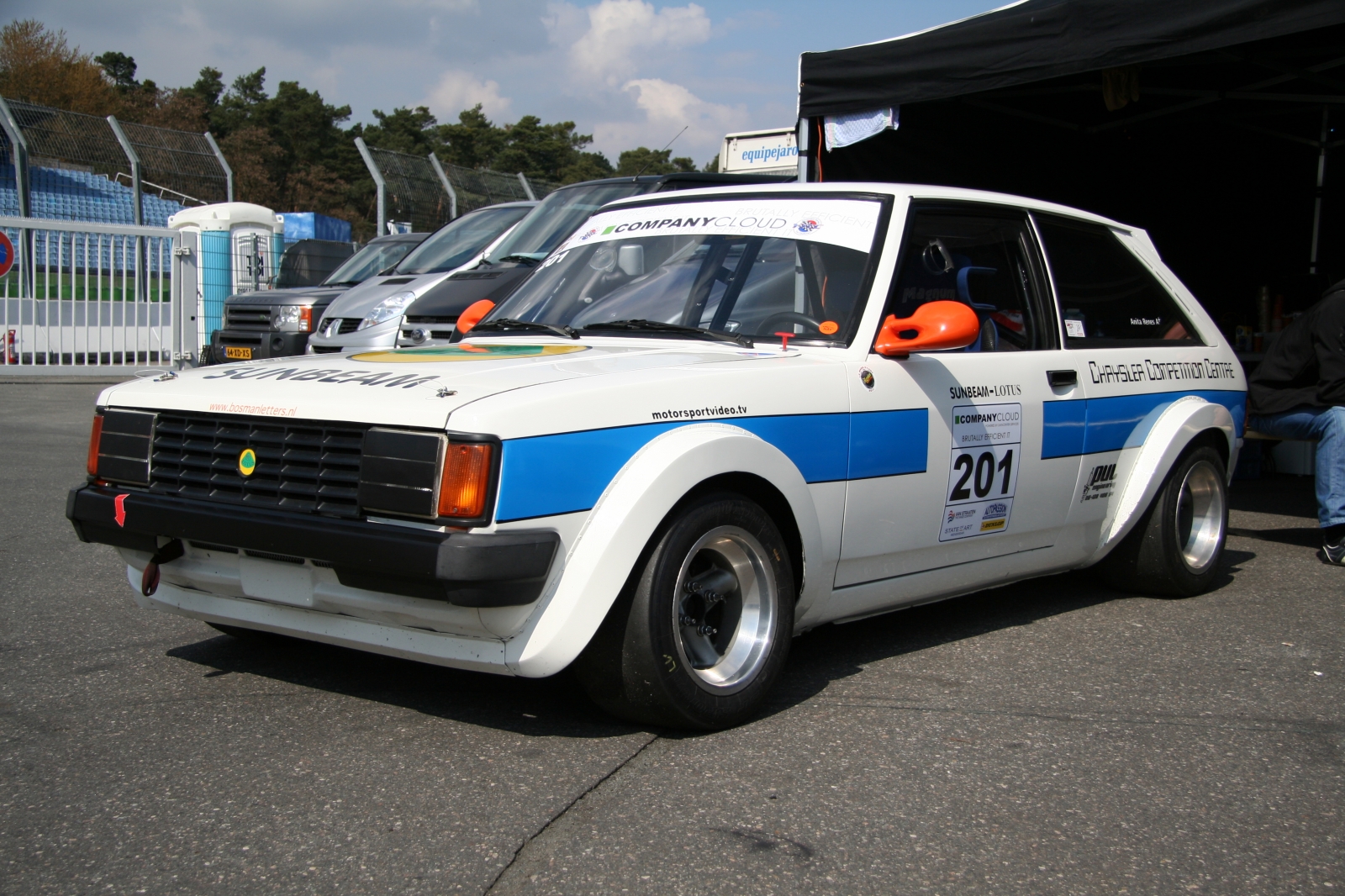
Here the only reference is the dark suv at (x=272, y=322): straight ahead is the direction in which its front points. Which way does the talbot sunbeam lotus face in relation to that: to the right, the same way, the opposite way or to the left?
the same way

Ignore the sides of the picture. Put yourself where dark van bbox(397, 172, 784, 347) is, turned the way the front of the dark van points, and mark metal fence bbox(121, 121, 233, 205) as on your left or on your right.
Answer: on your right

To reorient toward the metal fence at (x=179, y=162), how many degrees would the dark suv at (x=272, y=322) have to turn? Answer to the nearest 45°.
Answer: approximately 135° to its right

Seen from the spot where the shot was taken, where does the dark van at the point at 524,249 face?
facing the viewer and to the left of the viewer

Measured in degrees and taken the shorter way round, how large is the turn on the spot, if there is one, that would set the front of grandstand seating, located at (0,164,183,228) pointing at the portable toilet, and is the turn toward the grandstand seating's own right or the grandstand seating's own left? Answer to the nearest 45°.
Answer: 0° — it already faces it

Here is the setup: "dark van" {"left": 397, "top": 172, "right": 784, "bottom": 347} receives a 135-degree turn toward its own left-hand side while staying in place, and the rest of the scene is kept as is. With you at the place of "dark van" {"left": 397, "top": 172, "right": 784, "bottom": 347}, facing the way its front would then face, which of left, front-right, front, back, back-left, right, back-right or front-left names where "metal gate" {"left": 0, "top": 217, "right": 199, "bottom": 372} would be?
back-left

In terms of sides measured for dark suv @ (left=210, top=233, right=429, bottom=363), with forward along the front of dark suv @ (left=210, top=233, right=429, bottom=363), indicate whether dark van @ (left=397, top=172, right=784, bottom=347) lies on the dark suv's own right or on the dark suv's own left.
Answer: on the dark suv's own left

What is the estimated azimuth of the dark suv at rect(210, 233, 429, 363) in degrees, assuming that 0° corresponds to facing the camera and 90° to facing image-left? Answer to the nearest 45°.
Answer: approximately 45°

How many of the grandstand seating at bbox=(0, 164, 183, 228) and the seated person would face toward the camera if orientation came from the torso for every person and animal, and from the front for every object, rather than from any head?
1

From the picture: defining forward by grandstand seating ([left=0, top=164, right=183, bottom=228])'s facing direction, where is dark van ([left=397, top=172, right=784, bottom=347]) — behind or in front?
in front

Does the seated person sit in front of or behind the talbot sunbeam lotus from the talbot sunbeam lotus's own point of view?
behind

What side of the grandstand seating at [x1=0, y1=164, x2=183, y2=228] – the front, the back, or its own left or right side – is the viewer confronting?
front

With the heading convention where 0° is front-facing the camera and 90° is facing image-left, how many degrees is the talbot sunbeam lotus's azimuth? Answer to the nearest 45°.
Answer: approximately 45°

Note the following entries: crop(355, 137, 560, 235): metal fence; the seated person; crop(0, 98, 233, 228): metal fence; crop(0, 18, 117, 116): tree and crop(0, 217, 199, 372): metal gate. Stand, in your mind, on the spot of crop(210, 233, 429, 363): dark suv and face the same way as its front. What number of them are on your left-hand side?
1
